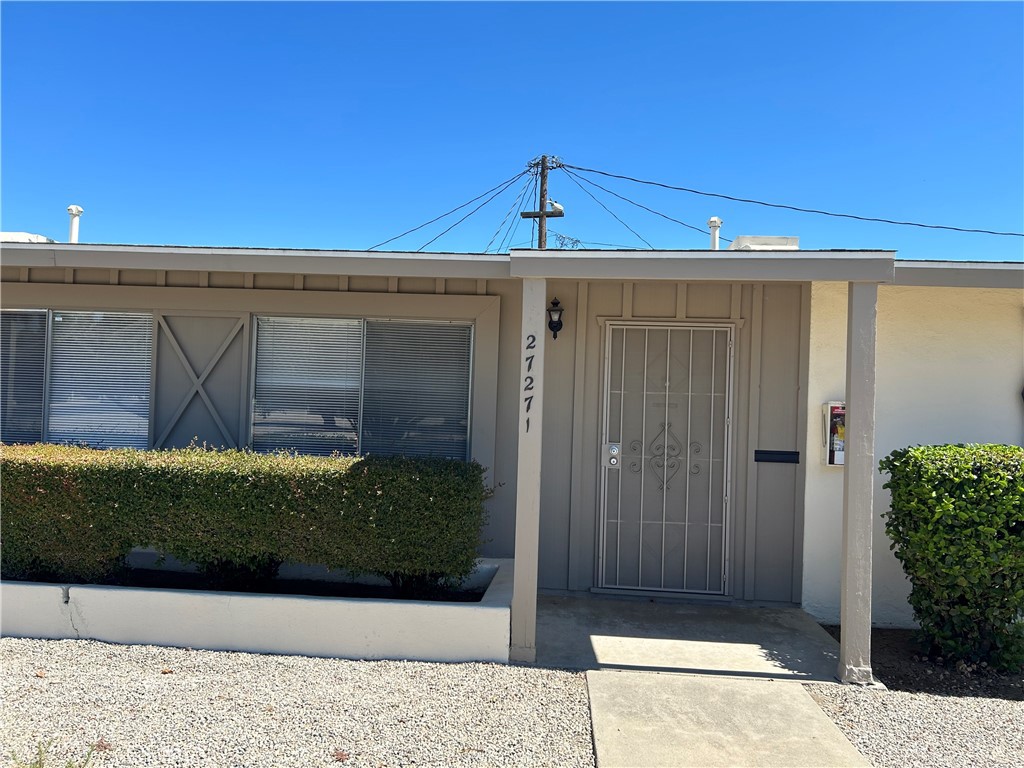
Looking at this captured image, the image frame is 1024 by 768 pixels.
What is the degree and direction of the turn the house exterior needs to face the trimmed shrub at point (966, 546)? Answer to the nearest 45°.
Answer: approximately 45° to its left

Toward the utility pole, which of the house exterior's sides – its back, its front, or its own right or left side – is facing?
back

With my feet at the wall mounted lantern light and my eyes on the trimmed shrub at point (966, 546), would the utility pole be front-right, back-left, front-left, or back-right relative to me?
back-left

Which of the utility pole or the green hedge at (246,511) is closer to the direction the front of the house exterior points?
the green hedge

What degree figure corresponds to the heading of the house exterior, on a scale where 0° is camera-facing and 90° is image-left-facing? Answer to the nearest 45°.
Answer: approximately 0°

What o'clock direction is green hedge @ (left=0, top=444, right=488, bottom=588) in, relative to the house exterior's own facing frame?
The green hedge is roughly at 2 o'clock from the house exterior.
